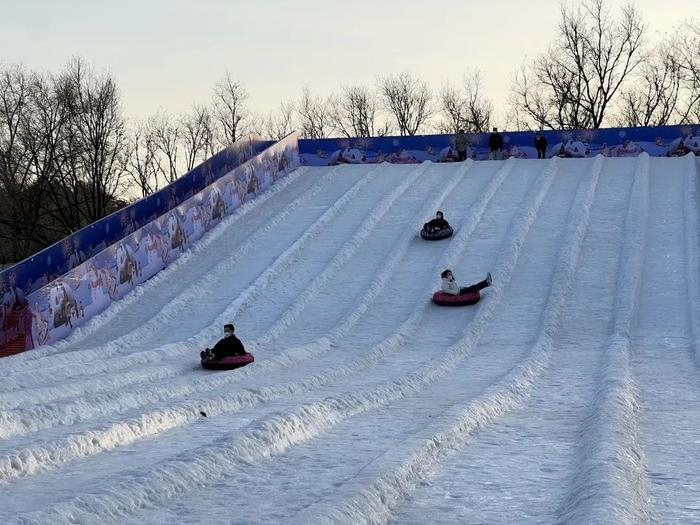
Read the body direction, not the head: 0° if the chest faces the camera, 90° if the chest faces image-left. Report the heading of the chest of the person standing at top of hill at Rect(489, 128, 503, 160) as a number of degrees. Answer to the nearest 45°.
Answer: approximately 0°

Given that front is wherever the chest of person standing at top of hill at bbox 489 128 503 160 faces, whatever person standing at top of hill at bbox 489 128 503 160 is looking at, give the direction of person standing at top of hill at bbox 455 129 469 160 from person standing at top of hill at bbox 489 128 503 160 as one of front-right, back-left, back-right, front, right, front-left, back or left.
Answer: right

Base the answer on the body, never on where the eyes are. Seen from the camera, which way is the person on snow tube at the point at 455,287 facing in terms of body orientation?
to the viewer's right

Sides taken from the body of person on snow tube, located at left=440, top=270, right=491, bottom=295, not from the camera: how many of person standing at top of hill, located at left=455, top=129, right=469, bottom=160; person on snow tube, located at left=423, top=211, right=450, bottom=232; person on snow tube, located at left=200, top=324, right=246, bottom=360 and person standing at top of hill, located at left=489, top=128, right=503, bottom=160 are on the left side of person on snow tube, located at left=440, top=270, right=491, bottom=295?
3

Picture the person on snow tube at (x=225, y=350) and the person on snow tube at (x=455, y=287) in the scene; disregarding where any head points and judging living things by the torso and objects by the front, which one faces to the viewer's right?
the person on snow tube at (x=455, y=287)

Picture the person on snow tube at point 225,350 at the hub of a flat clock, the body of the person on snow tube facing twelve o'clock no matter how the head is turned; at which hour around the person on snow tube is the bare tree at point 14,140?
The bare tree is roughly at 4 o'clock from the person on snow tube.

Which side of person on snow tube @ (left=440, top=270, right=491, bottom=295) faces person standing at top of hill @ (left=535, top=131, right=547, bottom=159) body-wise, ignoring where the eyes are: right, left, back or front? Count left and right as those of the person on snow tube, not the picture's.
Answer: left

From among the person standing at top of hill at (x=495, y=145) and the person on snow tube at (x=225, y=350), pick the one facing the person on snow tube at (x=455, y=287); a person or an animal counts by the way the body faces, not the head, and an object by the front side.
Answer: the person standing at top of hill

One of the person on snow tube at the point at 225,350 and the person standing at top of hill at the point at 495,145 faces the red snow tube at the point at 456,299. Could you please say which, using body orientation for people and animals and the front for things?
the person standing at top of hill

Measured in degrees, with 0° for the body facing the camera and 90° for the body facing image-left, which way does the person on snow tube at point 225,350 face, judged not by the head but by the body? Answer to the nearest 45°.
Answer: approximately 45°

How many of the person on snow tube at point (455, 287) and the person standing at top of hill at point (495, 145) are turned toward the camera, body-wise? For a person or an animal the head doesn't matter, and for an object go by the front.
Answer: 1

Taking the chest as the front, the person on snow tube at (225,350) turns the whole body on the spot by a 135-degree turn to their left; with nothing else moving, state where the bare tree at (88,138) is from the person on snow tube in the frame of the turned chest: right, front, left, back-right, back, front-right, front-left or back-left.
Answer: left

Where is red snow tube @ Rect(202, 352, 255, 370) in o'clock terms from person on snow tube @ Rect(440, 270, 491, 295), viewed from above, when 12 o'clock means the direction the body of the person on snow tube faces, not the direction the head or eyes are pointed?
The red snow tube is roughly at 4 o'clock from the person on snow tube.
